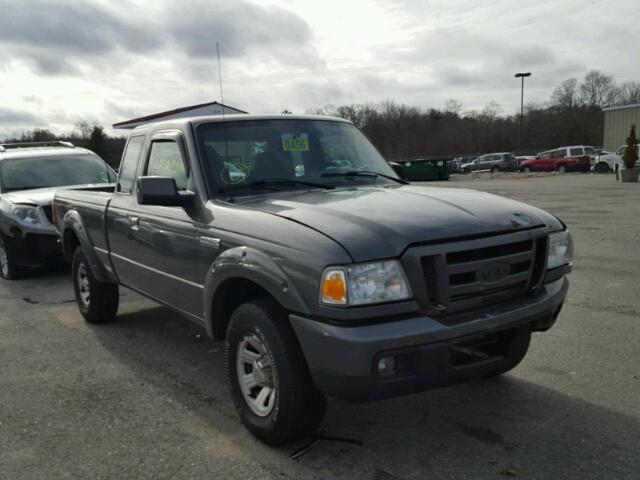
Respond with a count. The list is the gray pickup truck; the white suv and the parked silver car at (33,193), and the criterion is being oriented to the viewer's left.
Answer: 1

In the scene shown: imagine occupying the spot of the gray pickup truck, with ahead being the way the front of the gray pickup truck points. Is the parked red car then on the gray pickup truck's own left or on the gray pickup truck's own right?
on the gray pickup truck's own left

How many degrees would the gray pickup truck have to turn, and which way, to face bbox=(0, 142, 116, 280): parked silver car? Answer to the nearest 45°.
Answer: approximately 180°

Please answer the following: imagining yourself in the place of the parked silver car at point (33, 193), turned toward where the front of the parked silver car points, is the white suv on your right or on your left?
on your left

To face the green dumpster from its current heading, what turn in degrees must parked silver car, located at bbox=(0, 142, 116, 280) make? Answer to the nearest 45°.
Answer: approximately 90° to its left

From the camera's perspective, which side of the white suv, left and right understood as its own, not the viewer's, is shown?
left

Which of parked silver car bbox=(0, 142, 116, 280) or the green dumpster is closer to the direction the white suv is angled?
the green dumpster

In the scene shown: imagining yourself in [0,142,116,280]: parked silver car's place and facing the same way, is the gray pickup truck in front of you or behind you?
in front

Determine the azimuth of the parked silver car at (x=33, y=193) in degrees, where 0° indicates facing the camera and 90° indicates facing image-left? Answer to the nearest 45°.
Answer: approximately 315°

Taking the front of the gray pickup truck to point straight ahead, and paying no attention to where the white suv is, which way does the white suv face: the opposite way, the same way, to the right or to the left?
the opposite way

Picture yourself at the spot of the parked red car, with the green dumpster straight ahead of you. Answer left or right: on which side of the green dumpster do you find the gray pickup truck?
left

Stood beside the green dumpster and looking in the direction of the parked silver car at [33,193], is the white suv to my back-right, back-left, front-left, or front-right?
back-left

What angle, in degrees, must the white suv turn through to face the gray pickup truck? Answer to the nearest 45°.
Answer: approximately 90° to its left

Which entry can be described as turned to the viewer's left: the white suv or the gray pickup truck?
the white suv
